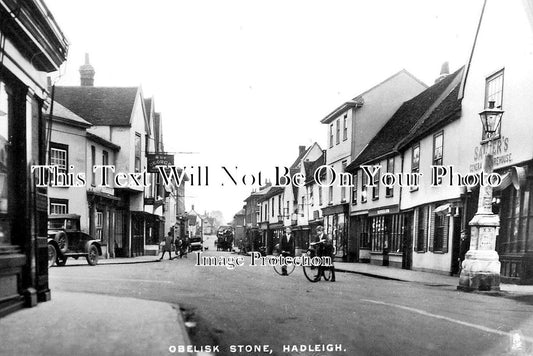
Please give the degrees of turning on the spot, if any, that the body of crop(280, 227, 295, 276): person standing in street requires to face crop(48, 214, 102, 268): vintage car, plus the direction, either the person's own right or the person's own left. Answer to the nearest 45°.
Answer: approximately 90° to the person's own right

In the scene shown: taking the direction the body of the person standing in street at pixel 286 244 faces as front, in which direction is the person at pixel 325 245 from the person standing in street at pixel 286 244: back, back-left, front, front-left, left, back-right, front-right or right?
front-left

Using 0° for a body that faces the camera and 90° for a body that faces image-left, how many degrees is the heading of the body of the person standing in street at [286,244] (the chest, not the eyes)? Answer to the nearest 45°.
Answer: approximately 0°
